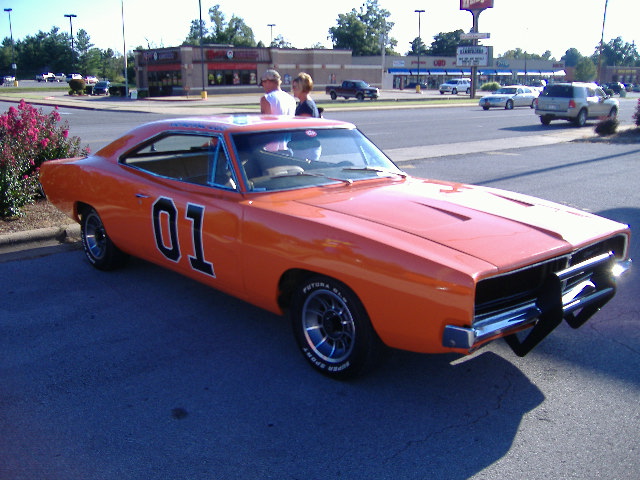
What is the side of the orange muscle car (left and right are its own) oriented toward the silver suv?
left

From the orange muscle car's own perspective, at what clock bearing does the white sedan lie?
The white sedan is roughly at 8 o'clock from the orange muscle car.

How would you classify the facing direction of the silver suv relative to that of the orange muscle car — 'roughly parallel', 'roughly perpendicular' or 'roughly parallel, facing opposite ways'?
roughly perpendicular

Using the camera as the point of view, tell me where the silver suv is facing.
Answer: facing away from the viewer and to the right of the viewer

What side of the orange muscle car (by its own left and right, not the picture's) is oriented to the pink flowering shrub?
back

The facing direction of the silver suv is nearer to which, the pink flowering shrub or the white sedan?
the white sedan

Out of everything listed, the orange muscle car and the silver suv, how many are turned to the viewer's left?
0

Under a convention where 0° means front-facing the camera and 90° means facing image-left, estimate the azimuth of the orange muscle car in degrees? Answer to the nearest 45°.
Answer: approximately 315°

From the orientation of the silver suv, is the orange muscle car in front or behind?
behind
